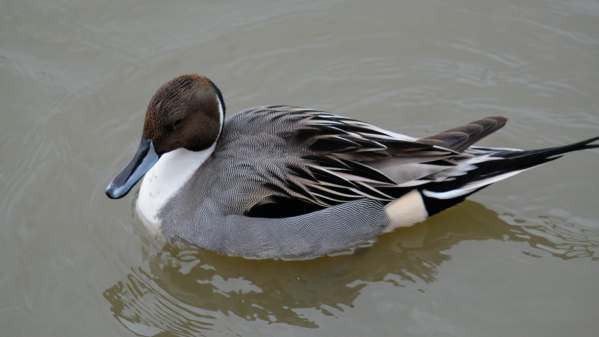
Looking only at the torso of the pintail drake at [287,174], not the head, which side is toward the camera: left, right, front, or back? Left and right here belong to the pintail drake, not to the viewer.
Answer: left
